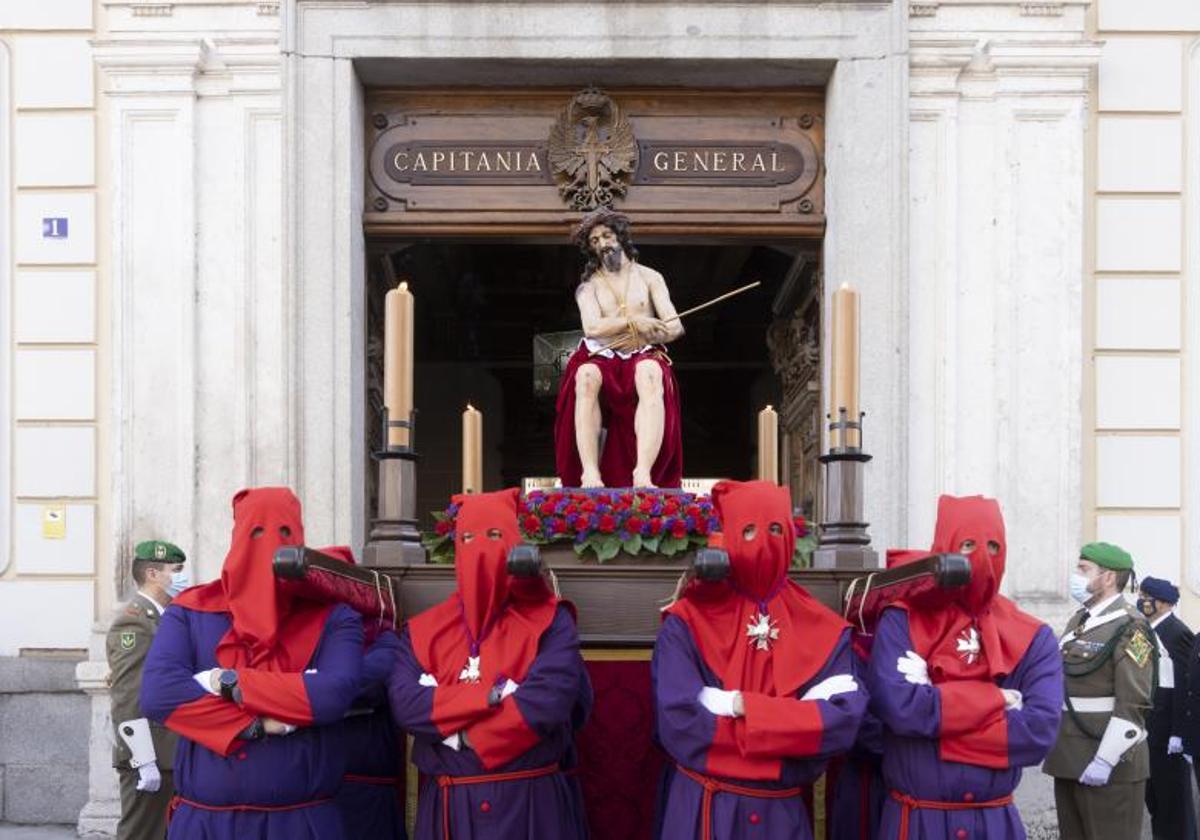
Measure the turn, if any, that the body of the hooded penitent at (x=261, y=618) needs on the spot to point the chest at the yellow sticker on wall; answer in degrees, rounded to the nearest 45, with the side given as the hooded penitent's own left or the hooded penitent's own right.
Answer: approximately 180°

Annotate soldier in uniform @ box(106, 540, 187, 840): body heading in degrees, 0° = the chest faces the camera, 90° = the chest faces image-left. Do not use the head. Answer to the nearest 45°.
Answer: approximately 270°

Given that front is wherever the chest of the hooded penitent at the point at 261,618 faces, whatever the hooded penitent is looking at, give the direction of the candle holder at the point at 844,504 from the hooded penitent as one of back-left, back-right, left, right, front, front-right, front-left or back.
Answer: left

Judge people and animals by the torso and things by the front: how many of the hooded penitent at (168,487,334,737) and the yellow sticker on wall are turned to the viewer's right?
0

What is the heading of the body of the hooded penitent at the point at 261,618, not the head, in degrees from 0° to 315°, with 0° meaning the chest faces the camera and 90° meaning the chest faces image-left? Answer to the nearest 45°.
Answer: approximately 0°

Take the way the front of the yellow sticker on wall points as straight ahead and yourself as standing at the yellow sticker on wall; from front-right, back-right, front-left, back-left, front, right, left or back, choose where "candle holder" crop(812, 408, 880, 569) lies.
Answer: front-left
